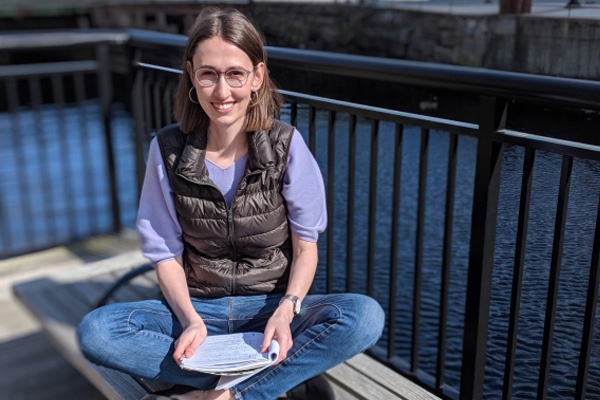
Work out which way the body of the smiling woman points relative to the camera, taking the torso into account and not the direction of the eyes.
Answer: toward the camera
